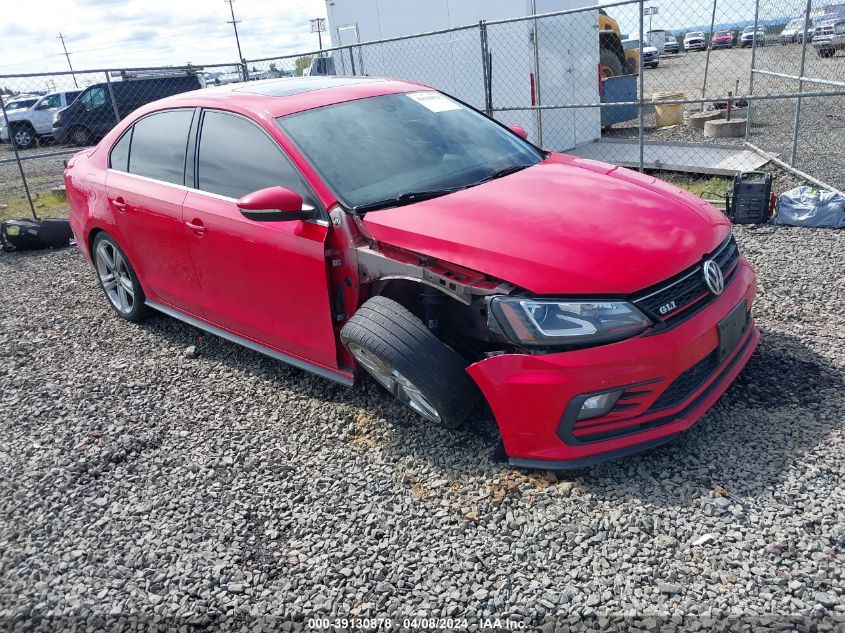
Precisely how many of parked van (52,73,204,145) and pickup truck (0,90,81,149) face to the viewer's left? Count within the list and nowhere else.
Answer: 2

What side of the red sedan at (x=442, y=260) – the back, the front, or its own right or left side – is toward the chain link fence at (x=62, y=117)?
back

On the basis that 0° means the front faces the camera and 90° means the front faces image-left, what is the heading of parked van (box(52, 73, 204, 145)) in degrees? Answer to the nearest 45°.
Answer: approximately 90°

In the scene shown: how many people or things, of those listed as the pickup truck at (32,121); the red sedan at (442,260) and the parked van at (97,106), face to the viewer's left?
2

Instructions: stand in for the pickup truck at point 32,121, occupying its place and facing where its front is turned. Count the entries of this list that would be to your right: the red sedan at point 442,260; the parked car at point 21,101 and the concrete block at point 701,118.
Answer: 1

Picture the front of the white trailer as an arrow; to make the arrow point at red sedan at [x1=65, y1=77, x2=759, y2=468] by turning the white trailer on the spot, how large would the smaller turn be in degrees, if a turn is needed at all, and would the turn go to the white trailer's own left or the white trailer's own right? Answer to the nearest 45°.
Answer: approximately 135° to the white trailer's own left

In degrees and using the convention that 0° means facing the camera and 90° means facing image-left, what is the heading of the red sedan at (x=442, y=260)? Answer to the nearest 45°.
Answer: approximately 315°

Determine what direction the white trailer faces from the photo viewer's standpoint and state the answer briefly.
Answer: facing away from the viewer and to the left of the viewer

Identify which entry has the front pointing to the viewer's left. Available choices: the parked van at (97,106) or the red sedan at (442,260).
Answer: the parked van

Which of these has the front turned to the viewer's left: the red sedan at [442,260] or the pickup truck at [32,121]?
the pickup truck

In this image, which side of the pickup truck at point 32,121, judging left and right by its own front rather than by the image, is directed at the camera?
left

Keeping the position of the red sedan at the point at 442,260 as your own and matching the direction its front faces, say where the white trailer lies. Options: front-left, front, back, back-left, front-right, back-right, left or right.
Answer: back-left

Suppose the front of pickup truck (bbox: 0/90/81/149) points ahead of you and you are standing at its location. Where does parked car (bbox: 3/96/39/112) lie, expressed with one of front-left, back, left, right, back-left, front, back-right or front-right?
right
